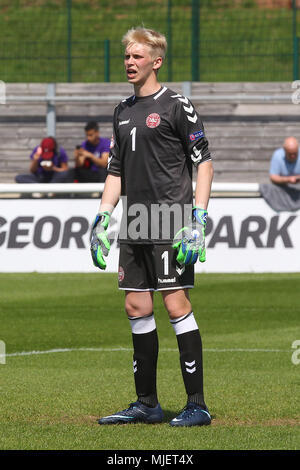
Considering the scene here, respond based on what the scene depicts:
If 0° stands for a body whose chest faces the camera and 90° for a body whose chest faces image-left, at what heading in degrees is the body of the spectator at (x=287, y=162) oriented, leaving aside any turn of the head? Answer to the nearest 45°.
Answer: approximately 0°

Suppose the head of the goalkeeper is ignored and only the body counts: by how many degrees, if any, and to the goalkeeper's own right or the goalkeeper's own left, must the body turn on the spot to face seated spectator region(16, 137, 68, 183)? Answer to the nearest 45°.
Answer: approximately 135° to the goalkeeper's own right

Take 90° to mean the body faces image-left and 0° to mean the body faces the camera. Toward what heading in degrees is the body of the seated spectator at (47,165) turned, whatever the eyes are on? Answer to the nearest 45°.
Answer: approximately 0°

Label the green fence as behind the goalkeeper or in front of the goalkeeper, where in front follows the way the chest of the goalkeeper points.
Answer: behind

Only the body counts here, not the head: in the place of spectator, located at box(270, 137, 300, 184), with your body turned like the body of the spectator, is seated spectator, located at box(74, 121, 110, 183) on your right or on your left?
on your right

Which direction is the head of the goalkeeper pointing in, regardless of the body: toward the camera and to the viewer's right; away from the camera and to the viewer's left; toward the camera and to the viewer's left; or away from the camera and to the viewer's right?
toward the camera and to the viewer's left

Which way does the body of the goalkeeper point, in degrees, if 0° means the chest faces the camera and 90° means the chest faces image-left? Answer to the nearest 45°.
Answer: approximately 45°

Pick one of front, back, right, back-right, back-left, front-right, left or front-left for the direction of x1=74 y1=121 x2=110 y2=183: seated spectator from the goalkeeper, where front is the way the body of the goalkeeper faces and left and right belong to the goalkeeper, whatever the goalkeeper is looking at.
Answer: back-right
